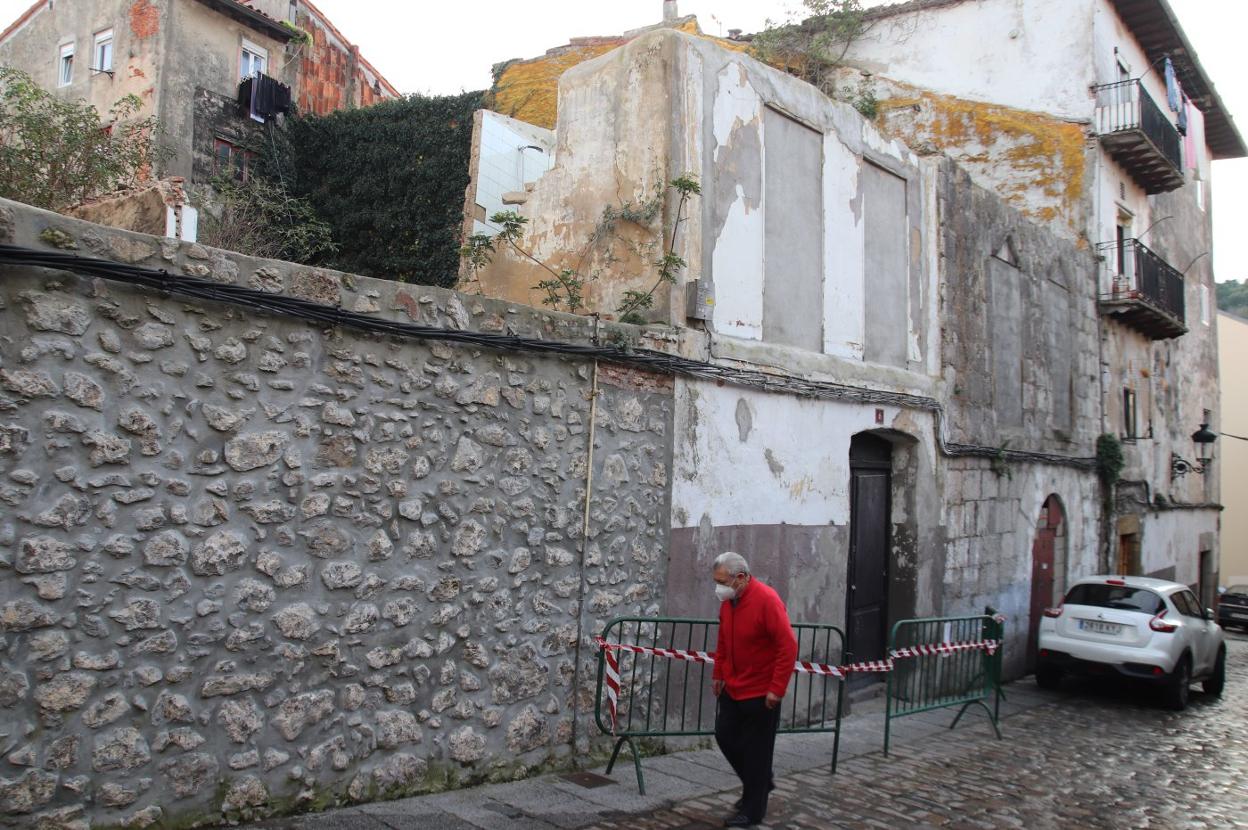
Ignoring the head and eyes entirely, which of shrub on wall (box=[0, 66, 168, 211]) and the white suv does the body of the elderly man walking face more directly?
the shrub on wall

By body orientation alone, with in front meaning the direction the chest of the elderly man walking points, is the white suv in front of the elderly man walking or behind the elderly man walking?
behind

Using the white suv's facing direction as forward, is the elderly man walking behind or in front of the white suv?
behind

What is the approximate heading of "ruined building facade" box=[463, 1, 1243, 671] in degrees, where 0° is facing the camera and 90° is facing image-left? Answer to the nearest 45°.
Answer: approximately 315°

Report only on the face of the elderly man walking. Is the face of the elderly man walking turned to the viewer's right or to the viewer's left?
to the viewer's left

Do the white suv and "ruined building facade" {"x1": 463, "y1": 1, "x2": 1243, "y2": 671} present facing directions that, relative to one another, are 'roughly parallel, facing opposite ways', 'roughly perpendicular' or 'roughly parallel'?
roughly perpendicular

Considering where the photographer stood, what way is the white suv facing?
facing away from the viewer and to the right of the viewer

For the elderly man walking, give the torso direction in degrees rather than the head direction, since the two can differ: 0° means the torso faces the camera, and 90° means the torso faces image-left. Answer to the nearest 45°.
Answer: approximately 45°
